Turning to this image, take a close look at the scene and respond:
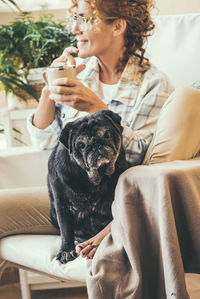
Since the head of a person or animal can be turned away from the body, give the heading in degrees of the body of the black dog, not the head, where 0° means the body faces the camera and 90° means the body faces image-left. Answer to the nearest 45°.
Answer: approximately 0°

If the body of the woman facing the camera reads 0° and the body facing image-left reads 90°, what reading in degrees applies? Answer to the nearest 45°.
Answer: approximately 45°

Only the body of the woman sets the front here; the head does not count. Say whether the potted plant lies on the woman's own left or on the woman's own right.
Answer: on the woman's own right

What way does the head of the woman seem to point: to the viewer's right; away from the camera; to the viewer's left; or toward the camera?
to the viewer's left
